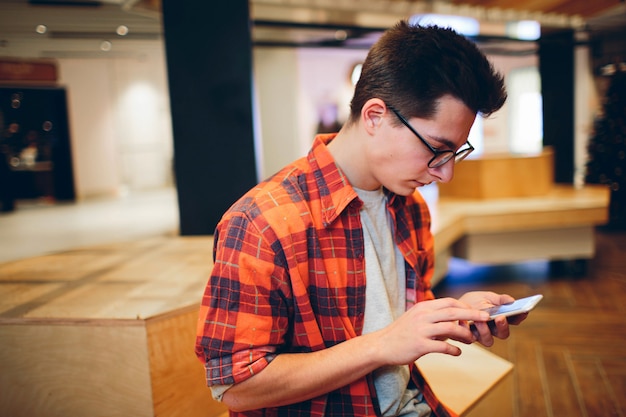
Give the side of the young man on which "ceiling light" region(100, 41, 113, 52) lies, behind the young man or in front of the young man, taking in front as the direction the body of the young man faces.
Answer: behind

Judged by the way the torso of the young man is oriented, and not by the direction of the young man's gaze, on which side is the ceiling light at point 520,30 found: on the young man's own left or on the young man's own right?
on the young man's own left

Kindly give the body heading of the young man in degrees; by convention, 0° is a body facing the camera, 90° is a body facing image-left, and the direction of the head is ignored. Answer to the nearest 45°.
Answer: approximately 315°

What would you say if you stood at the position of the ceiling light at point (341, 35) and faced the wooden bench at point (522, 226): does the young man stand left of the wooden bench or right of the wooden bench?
right

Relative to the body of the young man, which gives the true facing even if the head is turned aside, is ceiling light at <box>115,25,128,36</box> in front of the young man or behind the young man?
behind

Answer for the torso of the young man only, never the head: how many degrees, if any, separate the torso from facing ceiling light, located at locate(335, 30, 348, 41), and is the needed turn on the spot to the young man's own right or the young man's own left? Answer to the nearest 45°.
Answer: approximately 135° to the young man's own left

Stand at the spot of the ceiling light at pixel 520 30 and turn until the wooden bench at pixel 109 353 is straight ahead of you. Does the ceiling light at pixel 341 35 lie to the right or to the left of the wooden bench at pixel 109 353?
right
